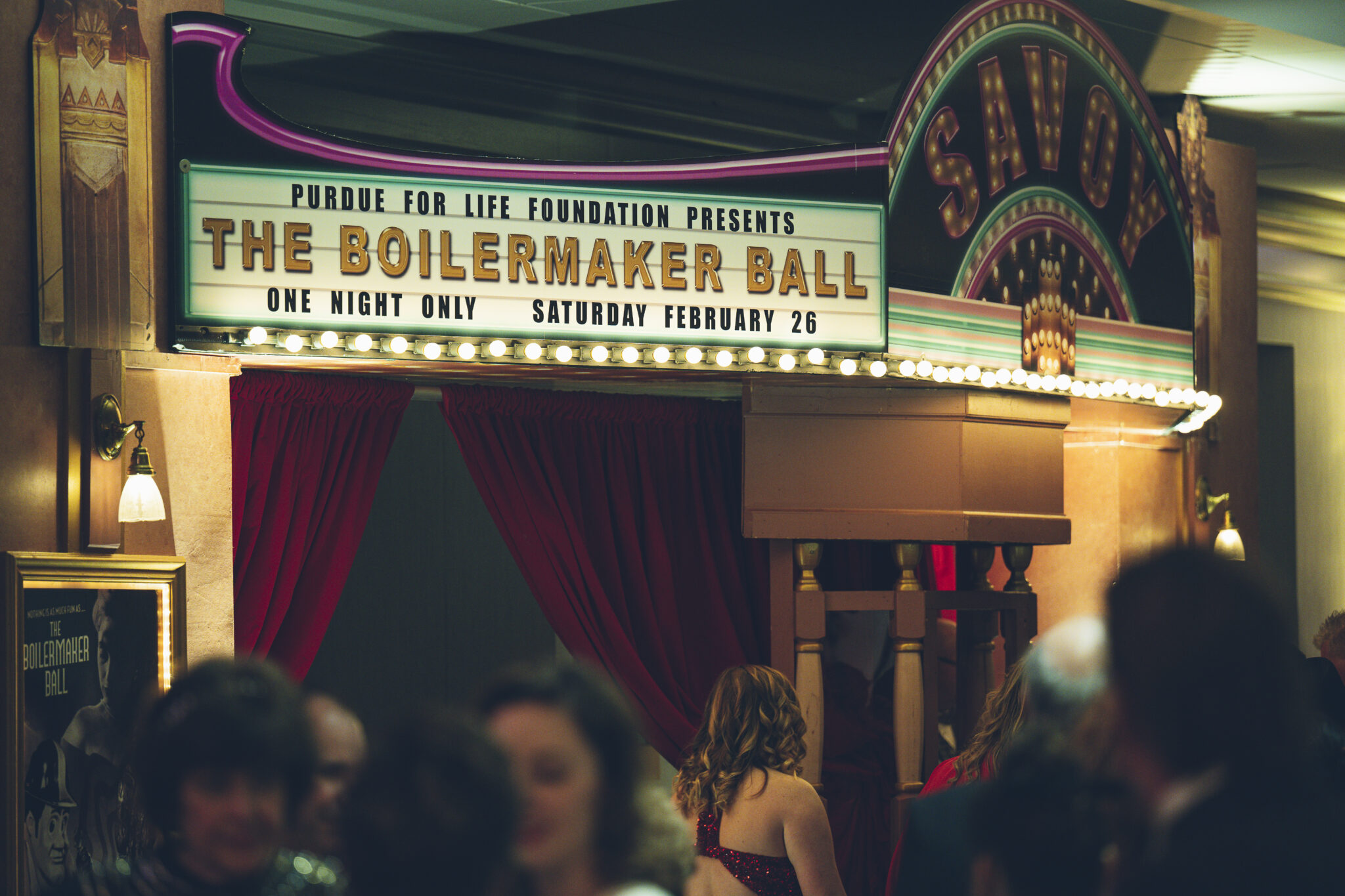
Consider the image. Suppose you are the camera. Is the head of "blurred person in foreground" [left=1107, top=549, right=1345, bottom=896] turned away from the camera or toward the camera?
away from the camera

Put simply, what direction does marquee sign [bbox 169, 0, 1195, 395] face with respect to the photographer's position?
facing the viewer and to the right of the viewer

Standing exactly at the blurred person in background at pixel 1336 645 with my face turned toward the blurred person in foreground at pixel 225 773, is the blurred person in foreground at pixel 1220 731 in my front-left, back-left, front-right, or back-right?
front-left

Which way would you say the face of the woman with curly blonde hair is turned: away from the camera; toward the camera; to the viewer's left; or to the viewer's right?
away from the camera

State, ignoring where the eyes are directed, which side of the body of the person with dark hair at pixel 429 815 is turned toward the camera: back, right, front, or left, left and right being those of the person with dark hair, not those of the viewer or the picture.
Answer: back

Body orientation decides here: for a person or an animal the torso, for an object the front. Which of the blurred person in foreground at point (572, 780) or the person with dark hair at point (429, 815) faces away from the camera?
the person with dark hair

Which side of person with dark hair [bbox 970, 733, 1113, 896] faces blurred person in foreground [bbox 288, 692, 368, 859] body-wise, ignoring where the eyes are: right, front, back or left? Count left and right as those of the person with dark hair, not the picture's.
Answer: left

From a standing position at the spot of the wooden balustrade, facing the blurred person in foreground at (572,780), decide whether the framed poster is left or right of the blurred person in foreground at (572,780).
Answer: right

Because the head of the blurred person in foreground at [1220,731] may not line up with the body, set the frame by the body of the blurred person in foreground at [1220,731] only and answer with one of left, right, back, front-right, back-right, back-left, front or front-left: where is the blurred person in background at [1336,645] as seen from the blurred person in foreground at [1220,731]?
front-right

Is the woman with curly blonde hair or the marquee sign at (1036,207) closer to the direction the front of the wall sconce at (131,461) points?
the woman with curly blonde hair

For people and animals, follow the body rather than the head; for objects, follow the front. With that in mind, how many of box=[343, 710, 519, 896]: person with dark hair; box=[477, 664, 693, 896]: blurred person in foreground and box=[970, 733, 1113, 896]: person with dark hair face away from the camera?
2

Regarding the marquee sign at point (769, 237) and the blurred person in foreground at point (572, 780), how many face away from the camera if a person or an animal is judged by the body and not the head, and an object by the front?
0

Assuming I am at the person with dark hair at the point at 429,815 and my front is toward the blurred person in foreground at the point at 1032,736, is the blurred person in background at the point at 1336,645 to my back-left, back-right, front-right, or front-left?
front-left

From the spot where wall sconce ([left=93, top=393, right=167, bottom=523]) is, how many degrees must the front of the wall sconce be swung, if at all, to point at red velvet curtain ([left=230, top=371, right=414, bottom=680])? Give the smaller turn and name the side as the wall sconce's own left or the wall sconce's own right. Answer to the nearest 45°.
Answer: approximately 90° to the wall sconce's own left

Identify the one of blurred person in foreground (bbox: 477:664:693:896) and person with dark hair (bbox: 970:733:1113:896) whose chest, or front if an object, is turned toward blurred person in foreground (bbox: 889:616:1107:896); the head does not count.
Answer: the person with dark hair

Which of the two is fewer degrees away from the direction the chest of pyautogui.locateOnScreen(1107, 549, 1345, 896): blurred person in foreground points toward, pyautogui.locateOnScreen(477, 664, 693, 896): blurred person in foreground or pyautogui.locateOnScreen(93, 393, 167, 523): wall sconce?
the wall sconce
